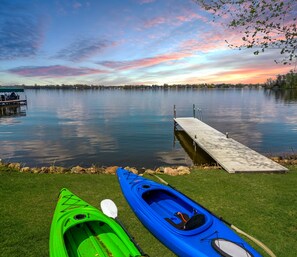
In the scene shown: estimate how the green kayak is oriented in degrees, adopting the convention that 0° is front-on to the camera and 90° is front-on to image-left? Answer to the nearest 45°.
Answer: approximately 135°

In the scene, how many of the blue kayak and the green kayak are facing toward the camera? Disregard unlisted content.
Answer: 0

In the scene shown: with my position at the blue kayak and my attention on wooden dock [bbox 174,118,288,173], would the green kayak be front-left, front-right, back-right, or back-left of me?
back-left

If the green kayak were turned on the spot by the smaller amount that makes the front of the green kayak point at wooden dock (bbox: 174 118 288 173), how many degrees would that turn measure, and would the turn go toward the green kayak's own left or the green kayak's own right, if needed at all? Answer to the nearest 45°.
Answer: approximately 90° to the green kayak's own right

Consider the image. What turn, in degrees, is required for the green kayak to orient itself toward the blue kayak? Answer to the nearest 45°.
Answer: approximately 135° to its right

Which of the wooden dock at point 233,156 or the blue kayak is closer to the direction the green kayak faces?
the wooden dock

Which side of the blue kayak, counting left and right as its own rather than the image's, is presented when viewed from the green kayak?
left

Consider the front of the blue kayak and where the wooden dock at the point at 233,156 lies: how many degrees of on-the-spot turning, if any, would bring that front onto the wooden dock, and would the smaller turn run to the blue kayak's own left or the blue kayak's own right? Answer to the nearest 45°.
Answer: approximately 45° to the blue kayak's own right

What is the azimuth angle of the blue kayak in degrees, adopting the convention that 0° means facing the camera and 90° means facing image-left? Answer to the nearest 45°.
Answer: approximately 135°
